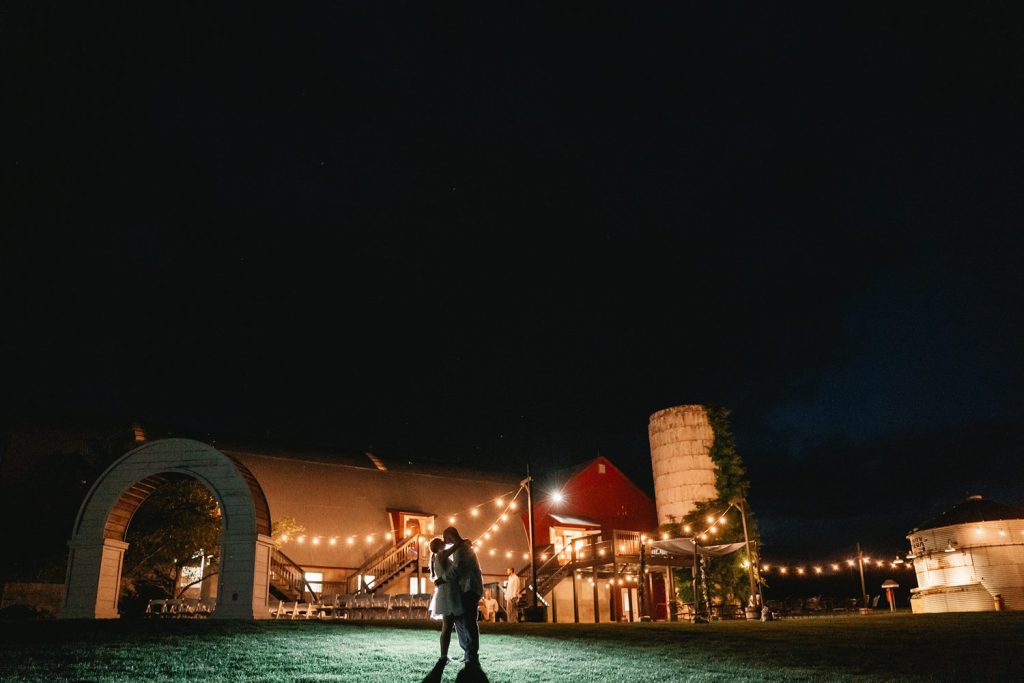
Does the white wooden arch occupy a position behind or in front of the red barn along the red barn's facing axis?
in front

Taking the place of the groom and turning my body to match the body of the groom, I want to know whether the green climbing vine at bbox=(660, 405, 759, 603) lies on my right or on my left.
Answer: on my right

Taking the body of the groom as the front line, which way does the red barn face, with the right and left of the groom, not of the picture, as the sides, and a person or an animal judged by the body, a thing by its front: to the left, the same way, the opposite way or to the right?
to the left

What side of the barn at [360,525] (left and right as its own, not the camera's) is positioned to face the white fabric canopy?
left

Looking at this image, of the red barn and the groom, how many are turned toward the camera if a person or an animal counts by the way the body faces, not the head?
1

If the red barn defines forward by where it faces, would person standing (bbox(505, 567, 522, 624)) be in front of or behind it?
in front

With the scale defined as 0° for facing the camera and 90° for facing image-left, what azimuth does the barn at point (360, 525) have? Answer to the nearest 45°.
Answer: approximately 45°

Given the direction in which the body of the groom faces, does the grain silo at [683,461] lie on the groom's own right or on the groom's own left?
on the groom's own right

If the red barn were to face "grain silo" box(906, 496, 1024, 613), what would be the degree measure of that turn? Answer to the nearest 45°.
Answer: approximately 90° to its left

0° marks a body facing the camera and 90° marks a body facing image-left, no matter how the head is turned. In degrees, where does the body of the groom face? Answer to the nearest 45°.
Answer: approximately 90°

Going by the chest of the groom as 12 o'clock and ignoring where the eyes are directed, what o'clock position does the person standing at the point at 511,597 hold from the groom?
The person standing is roughly at 3 o'clock from the groom.

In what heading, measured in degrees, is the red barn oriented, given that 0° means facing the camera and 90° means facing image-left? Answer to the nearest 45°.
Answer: approximately 0°

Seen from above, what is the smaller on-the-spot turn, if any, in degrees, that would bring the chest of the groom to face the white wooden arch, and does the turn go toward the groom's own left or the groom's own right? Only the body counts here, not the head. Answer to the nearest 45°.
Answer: approximately 45° to the groom's own right

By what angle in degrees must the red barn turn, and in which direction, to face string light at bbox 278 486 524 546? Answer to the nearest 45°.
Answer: approximately 45° to its right

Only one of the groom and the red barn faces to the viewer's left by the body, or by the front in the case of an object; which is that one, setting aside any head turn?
the groom

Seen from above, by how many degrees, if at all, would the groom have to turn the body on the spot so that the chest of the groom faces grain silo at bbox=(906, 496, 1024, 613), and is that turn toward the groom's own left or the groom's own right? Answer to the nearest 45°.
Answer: approximately 135° to the groom's own right
